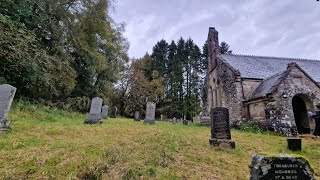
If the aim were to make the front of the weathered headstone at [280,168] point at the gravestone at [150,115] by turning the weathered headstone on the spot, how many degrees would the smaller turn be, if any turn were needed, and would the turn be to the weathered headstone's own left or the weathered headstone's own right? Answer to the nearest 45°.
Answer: approximately 135° to the weathered headstone's own right

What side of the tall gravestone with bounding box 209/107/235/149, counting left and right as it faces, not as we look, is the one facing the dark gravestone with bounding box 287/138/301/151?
left

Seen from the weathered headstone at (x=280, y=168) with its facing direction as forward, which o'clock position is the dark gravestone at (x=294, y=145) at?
The dark gravestone is roughly at 6 o'clock from the weathered headstone.
